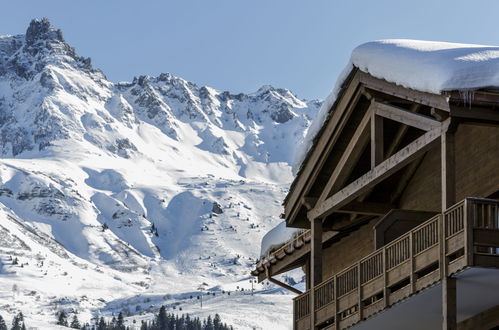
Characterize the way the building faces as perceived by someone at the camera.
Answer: facing the viewer and to the left of the viewer
